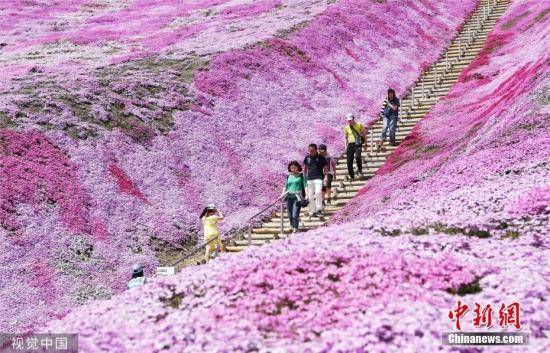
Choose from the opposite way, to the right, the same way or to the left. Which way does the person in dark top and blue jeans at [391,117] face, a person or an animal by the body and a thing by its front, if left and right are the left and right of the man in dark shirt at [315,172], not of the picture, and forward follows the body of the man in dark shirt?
the same way

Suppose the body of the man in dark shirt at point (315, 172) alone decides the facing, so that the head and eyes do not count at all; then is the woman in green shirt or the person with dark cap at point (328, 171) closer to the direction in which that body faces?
the woman in green shirt

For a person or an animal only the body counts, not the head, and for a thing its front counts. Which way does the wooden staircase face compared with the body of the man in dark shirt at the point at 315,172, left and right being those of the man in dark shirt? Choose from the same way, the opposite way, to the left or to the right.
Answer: the same way

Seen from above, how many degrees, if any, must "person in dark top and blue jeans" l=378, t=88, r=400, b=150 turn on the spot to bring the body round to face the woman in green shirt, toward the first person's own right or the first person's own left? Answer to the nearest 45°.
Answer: approximately 45° to the first person's own left

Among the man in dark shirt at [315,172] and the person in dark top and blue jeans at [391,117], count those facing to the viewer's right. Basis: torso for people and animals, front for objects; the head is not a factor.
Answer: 0

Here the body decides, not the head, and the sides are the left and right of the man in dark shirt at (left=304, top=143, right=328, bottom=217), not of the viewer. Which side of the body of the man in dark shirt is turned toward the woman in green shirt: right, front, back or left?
front

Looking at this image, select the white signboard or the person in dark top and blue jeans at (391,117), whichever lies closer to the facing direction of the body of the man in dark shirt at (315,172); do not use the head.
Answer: the white signboard

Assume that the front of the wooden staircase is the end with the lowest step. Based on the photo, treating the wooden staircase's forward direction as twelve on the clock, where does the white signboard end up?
The white signboard is roughly at 11 o'clock from the wooden staircase.

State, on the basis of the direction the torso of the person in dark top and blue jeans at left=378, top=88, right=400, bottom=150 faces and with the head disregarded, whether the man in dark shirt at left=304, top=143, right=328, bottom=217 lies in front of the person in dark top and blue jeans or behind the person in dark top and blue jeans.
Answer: in front
